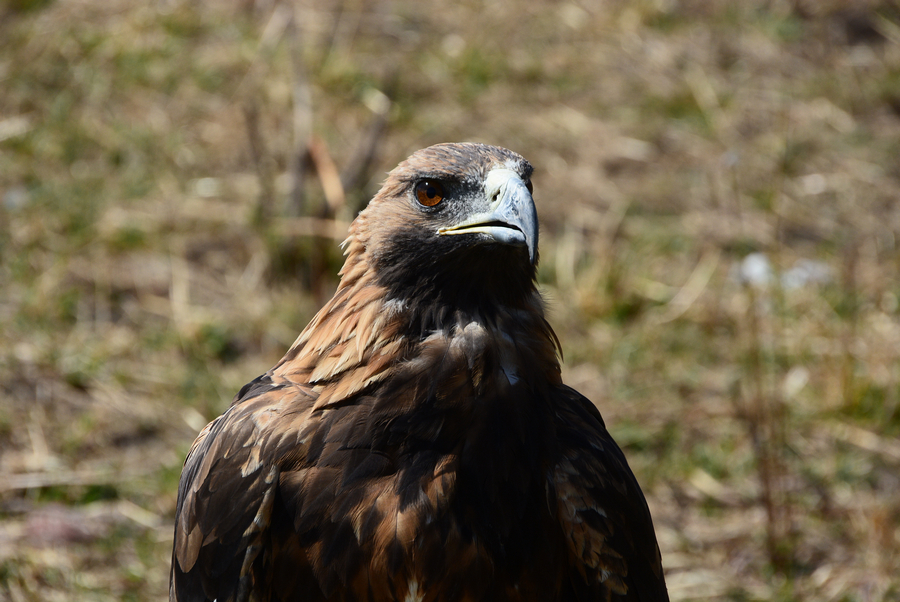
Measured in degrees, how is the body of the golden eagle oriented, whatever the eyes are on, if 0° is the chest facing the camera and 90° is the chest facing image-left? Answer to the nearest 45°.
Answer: approximately 315°
